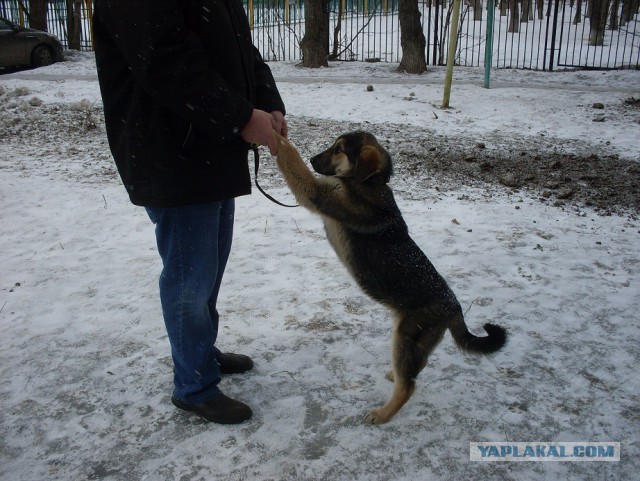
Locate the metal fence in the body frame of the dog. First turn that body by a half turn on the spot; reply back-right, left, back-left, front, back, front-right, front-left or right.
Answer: left

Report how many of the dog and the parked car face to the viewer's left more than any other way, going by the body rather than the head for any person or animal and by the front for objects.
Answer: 1

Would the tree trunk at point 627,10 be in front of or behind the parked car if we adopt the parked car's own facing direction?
in front

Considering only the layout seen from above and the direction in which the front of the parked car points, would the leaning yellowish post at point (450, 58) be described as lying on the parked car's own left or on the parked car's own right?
on the parked car's own right

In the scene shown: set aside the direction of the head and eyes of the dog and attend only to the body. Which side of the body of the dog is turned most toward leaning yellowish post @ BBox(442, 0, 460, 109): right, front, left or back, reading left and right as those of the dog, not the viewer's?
right

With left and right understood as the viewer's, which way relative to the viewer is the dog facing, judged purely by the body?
facing to the left of the viewer

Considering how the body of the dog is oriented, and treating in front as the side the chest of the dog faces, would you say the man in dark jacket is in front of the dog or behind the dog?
in front

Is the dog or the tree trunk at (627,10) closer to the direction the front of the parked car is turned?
the tree trunk

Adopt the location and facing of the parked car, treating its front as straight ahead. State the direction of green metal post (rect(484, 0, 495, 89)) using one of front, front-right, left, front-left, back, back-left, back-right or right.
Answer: front-right

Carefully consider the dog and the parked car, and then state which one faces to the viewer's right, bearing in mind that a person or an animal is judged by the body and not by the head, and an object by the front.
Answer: the parked car

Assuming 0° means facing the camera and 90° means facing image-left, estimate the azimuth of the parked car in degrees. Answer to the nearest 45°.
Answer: approximately 270°
